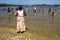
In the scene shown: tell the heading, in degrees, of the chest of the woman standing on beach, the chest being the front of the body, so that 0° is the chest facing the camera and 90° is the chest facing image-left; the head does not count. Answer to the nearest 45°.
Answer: approximately 180°
